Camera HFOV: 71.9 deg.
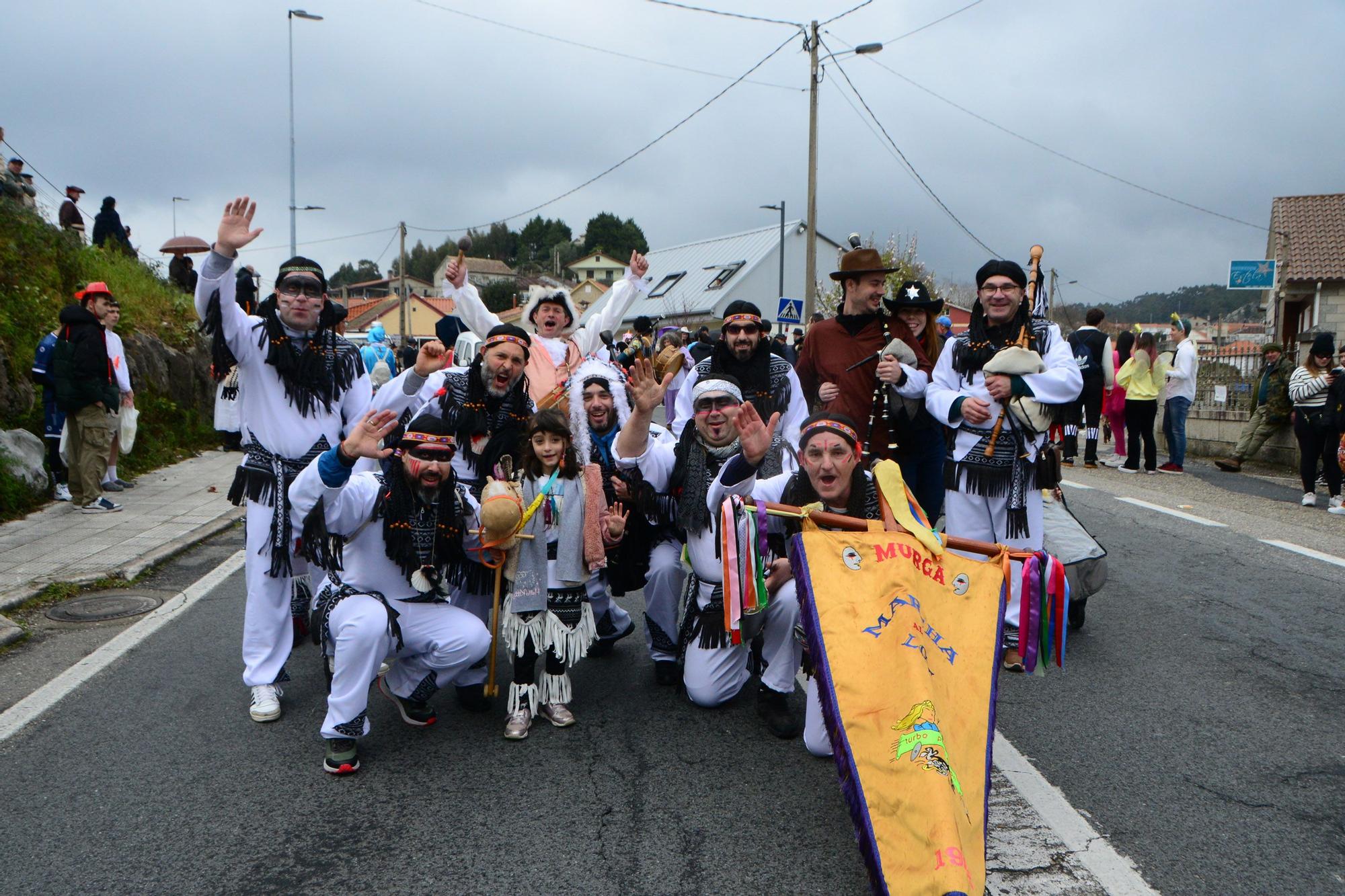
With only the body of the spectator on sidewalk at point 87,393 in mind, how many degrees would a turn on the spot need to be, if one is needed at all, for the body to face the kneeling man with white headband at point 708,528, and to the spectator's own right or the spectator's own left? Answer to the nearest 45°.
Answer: approximately 90° to the spectator's own right

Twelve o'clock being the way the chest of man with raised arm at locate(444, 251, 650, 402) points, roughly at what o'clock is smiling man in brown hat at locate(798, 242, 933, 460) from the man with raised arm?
The smiling man in brown hat is roughly at 10 o'clock from the man with raised arm.

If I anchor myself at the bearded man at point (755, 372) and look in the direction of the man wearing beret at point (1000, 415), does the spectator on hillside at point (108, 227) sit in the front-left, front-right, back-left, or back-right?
back-left

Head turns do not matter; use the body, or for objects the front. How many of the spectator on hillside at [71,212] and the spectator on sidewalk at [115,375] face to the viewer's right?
2

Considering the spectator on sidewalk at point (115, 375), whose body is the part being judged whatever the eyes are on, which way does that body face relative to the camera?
to the viewer's right

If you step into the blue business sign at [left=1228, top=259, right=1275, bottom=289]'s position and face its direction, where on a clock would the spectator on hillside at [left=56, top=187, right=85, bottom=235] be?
The spectator on hillside is roughly at 2 o'clock from the blue business sign.

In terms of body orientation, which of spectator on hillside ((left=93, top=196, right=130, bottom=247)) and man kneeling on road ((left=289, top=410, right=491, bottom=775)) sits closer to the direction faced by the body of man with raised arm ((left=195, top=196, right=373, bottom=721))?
the man kneeling on road

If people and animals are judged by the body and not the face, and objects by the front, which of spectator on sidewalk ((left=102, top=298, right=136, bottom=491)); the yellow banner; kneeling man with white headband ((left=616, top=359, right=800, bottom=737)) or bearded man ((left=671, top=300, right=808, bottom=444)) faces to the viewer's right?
the spectator on sidewalk
